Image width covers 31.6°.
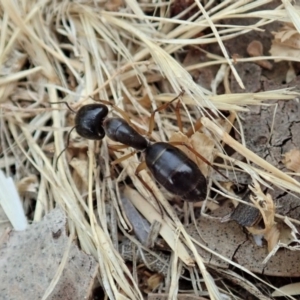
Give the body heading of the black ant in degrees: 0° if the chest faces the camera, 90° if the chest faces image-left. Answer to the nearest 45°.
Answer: approximately 135°

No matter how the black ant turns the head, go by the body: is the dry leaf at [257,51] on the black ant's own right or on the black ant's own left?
on the black ant's own right
